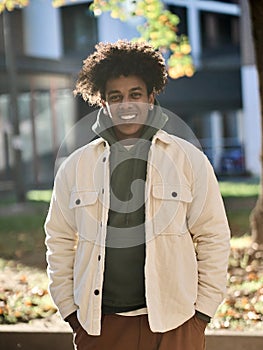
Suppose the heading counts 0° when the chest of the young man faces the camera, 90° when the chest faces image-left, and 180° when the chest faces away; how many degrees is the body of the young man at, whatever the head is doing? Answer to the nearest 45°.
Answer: approximately 0°

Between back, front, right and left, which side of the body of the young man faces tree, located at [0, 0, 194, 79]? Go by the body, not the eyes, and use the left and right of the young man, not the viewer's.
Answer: back

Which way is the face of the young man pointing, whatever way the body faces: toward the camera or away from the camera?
toward the camera
